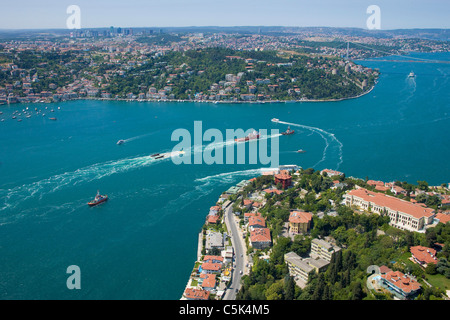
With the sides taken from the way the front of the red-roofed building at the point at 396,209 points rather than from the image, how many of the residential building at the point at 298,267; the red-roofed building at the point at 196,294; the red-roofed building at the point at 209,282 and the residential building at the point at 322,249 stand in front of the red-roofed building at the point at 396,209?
4

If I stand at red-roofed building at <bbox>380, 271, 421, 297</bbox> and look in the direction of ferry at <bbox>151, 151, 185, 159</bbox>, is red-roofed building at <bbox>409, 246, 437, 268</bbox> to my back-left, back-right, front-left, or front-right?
front-right

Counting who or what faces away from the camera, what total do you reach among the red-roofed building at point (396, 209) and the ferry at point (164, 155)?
0

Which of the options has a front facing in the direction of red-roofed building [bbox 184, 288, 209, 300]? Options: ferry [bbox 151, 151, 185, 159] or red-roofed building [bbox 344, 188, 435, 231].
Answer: red-roofed building [bbox 344, 188, 435, 231]

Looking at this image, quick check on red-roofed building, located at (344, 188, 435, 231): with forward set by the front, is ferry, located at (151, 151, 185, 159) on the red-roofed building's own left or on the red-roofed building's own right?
on the red-roofed building's own right
